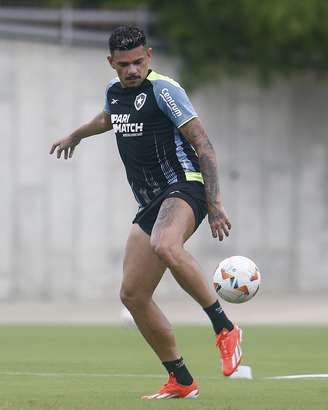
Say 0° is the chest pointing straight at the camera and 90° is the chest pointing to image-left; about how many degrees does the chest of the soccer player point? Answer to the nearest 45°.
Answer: approximately 45°
